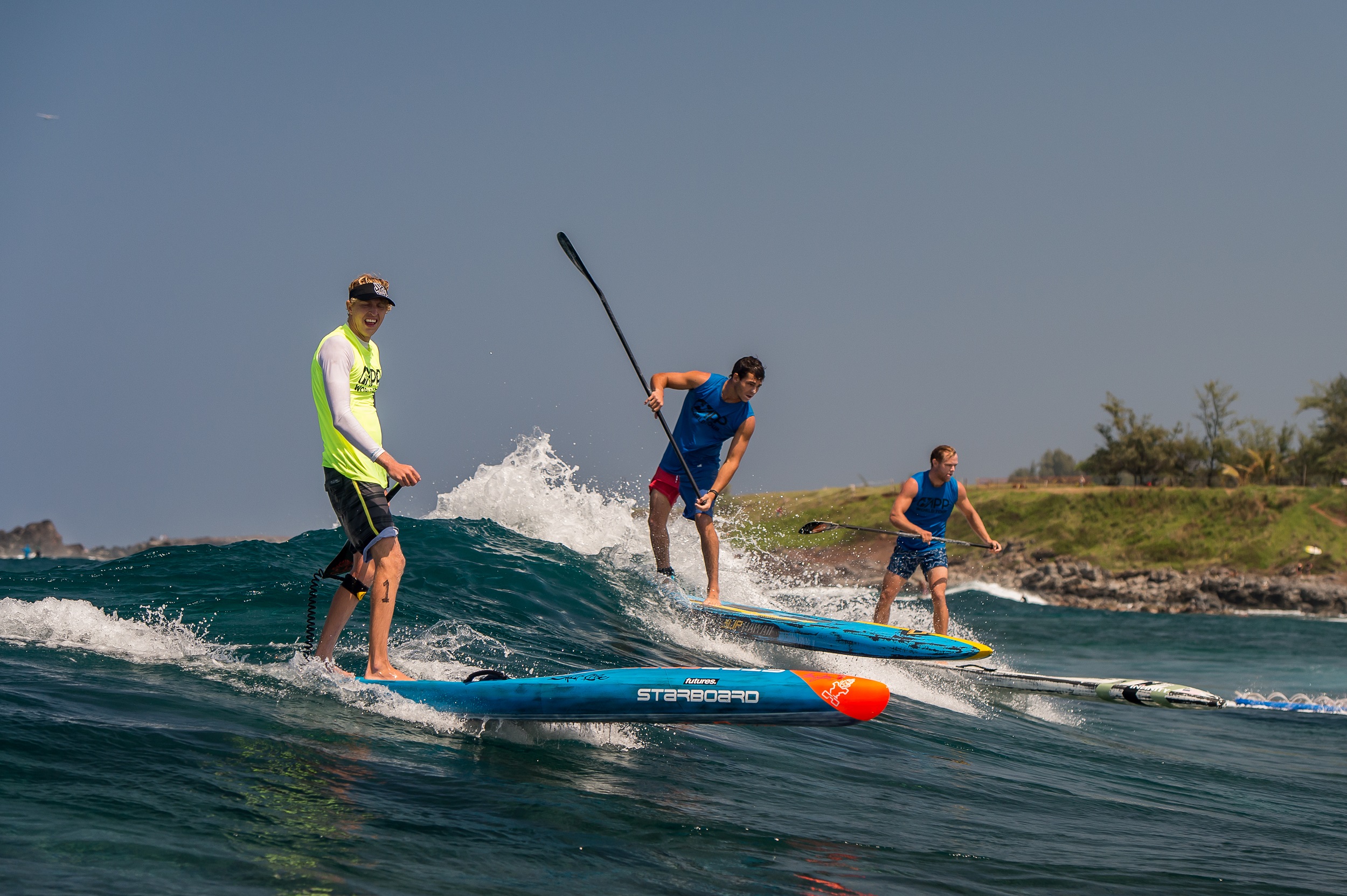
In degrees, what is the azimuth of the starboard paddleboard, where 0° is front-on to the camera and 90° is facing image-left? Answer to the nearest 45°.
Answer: approximately 270°

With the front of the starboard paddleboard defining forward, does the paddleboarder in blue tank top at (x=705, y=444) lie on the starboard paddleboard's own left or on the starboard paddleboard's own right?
on the starboard paddleboard's own left

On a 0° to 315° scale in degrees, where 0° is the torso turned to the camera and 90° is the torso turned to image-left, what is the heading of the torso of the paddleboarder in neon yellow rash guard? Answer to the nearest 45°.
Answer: approximately 315°

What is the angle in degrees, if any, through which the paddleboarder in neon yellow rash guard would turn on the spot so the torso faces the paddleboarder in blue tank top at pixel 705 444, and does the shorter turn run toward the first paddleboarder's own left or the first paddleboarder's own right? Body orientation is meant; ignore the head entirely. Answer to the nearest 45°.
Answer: approximately 90° to the first paddleboarder's own left

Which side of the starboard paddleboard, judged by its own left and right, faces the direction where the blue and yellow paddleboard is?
left
